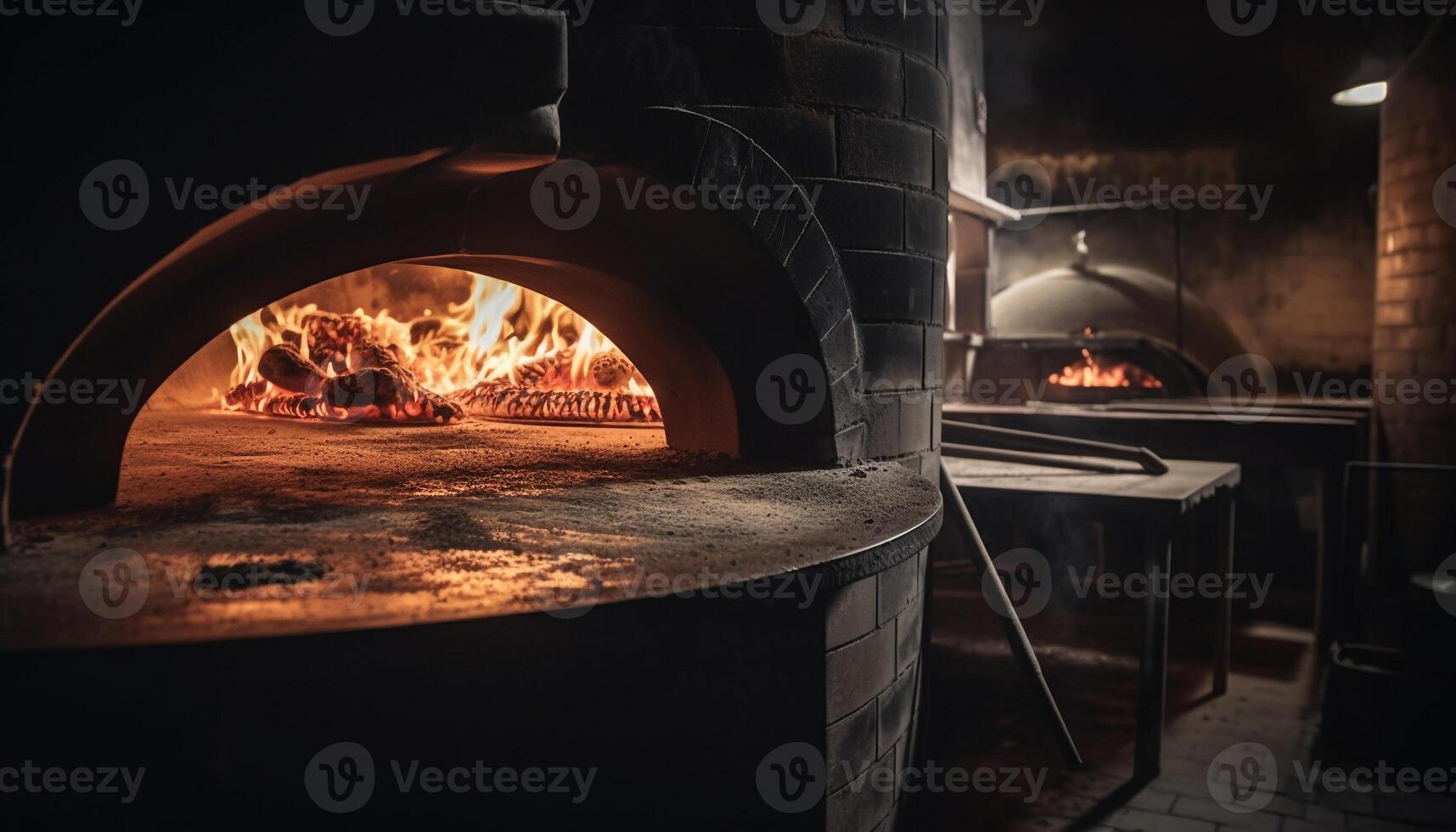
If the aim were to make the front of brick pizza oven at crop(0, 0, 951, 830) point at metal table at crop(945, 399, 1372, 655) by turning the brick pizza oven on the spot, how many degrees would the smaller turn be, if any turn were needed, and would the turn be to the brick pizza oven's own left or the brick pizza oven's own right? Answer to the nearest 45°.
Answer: approximately 90° to the brick pizza oven's own left

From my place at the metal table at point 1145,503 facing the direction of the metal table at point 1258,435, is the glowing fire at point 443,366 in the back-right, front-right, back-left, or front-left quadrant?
back-left
